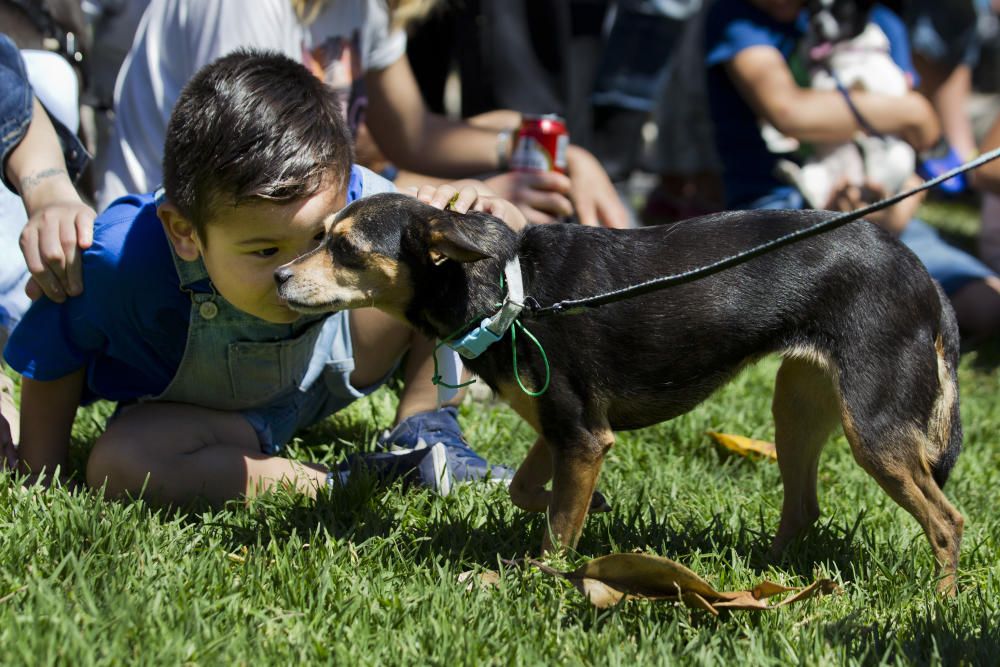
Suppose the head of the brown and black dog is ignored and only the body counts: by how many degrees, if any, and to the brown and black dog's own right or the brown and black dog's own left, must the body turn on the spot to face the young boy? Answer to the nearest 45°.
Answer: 0° — it already faces them

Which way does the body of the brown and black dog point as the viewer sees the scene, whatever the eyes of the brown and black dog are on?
to the viewer's left

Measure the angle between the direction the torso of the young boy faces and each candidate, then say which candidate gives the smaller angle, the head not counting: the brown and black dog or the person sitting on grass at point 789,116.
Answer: the brown and black dog

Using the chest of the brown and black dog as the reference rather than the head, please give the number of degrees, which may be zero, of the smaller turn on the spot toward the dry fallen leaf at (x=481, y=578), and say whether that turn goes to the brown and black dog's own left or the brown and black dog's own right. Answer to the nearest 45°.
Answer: approximately 45° to the brown and black dog's own left

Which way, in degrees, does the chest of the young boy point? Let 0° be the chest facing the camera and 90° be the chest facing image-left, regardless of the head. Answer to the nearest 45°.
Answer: approximately 315°

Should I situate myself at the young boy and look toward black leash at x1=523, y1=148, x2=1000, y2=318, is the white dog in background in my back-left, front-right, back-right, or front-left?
front-left

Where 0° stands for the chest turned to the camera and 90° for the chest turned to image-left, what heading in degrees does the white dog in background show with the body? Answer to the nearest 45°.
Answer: approximately 45°

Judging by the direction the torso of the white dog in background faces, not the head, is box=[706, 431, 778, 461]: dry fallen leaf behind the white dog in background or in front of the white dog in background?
in front

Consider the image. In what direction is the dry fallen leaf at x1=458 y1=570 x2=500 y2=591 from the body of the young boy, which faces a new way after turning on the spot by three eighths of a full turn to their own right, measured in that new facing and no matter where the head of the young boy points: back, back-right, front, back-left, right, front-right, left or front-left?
back-left

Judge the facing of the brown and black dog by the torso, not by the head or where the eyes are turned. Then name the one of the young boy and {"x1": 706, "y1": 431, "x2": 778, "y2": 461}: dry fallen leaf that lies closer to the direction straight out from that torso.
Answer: the young boy

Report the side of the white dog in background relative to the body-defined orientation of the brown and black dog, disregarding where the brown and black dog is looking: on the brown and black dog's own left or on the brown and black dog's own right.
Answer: on the brown and black dog's own right

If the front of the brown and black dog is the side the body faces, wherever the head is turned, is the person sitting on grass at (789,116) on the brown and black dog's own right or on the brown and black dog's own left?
on the brown and black dog's own right

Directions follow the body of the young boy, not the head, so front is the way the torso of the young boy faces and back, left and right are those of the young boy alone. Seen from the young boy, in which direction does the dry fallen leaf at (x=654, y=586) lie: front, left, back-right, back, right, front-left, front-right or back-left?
front

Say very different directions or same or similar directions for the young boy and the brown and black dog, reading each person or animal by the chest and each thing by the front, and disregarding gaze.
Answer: very different directions

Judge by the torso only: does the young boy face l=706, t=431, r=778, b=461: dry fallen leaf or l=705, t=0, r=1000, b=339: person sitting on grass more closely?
the dry fallen leaf

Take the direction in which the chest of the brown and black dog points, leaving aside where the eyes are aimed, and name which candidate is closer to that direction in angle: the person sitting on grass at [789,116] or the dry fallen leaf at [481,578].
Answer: the dry fallen leaf
